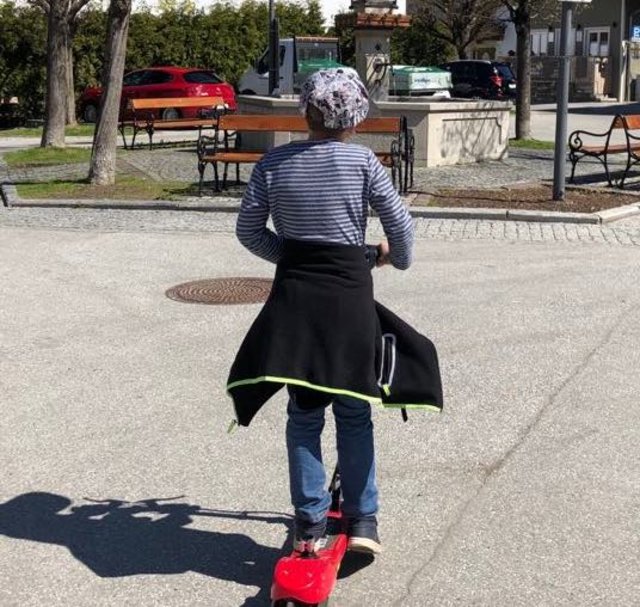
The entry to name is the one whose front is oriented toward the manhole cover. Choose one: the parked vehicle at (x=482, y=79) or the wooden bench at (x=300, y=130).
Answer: the wooden bench

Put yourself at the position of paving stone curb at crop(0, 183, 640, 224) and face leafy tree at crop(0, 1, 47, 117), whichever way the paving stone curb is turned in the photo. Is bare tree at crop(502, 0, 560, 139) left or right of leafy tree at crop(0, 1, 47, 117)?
right

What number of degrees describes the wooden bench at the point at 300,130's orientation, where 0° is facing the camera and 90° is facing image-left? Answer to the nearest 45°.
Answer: approximately 0°

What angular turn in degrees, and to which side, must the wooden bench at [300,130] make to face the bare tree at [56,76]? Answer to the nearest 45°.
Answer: approximately 135° to its right

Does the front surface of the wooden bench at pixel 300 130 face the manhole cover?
yes

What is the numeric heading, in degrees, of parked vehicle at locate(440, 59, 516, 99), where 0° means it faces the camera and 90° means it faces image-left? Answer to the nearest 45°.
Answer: approximately 135°

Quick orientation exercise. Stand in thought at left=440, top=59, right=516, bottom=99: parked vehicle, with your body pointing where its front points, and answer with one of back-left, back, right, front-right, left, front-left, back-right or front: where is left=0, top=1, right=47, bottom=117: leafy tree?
left

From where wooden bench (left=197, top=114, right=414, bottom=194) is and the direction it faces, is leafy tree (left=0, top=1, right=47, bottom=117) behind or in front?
behind

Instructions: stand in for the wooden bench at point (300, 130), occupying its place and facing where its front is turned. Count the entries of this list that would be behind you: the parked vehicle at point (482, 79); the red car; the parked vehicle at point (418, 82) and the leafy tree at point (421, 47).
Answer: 4

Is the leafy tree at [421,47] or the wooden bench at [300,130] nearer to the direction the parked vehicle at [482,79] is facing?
the leafy tree

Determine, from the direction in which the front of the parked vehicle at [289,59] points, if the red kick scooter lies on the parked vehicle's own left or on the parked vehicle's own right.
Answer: on the parked vehicle's own left
